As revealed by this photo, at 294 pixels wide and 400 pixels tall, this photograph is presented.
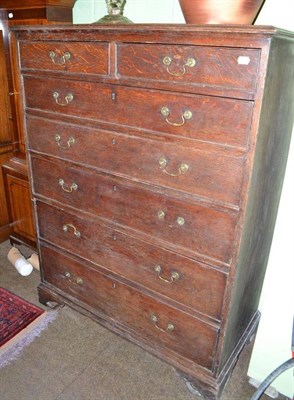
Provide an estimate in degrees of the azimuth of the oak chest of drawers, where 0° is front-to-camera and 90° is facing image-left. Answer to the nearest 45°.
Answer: approximately 45°

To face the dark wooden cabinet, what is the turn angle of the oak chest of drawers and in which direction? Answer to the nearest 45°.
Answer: approximately 90° to its right
